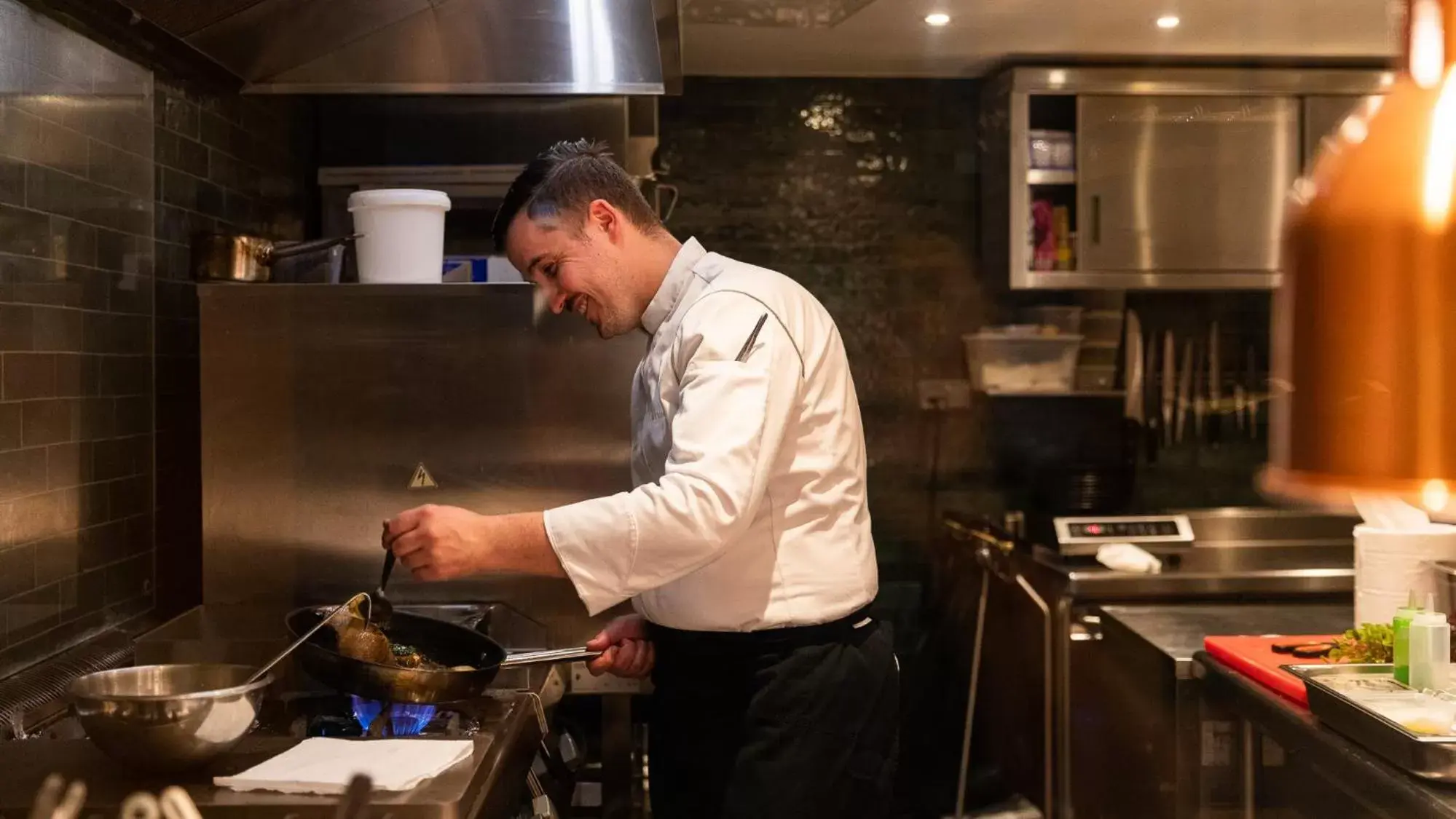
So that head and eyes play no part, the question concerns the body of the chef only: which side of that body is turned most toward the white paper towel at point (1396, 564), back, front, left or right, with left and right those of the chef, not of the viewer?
back

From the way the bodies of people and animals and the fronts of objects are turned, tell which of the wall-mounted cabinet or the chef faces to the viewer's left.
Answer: the chef

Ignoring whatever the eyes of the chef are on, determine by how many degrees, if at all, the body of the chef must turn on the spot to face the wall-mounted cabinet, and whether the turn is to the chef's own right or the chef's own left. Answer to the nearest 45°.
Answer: approximately 135° to the chef's own right

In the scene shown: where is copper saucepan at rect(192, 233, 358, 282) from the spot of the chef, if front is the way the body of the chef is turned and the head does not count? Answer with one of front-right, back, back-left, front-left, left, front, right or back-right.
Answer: front-right

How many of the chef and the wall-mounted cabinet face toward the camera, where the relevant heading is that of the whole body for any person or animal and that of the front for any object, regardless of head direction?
1

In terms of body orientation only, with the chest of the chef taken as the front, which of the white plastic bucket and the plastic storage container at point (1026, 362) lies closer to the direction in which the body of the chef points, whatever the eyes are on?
the white plastic bucket

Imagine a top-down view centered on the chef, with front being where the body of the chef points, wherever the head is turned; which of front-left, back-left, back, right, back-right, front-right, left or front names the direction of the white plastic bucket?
front-right

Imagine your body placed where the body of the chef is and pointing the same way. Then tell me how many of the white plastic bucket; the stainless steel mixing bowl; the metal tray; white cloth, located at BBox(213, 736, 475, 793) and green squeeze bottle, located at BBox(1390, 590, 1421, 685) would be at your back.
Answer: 2

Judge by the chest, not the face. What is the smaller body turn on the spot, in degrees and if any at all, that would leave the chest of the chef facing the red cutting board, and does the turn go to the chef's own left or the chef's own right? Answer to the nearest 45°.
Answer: approximately 180°

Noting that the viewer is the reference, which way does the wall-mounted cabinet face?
facing the viewer

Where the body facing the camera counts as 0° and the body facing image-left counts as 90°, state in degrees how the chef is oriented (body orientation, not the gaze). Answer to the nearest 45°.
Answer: approximately 90°

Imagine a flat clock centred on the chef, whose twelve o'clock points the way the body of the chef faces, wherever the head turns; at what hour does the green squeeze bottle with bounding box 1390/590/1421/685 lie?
The green squeeze bottle is roughly at 6 o'clock from the chef.

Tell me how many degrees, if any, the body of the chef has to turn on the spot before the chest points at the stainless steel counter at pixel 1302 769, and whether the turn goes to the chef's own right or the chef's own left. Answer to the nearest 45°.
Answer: approximately 180°

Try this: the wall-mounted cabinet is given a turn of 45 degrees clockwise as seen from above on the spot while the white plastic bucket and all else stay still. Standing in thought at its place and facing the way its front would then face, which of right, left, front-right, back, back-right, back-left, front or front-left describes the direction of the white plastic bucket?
front

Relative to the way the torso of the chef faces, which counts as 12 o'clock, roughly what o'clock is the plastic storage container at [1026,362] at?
The plastic storage container is roughly at 4 o'clock from the chef.
